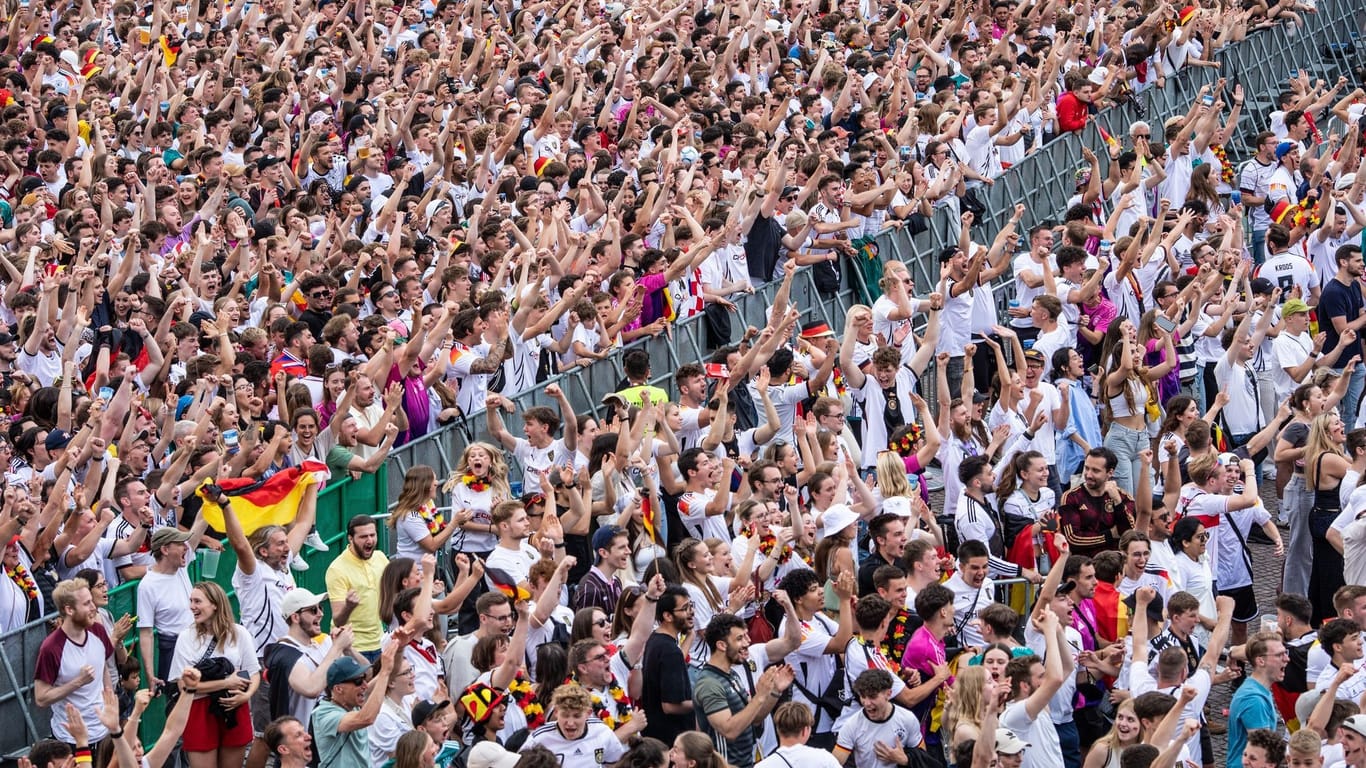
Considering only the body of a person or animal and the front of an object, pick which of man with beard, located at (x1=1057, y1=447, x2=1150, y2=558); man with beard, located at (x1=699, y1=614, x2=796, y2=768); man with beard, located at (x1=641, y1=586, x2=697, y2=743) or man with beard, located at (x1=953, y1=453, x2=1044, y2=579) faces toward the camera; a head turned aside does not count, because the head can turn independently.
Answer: man with beard, located at (x1=1057, y1=447, x2=1150, y2=558)

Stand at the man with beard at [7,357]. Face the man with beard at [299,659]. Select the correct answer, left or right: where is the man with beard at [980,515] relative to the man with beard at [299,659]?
left

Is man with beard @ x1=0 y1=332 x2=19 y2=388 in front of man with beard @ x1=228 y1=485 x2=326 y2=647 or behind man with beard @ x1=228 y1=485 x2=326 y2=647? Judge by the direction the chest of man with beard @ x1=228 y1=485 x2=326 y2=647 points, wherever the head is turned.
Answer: behind

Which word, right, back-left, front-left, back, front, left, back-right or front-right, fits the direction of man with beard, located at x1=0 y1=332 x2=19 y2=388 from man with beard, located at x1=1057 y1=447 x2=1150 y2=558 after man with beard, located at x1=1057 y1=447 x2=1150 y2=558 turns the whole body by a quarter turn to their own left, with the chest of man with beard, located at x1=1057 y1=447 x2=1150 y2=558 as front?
back

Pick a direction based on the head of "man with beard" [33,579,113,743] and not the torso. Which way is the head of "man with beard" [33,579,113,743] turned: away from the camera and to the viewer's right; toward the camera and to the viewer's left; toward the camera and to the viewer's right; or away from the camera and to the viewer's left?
toward the camera and to the viewer's right
